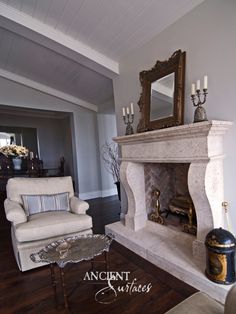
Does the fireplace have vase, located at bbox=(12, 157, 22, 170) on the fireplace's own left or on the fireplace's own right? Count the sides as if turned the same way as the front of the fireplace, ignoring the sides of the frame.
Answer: on the fireplace's own right

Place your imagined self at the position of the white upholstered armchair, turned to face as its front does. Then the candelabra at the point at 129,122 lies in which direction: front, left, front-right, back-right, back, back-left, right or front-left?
front-left

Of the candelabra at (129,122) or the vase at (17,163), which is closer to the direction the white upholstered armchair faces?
the candelabra

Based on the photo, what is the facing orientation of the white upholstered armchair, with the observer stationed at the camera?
facing the viewer and to the right of the viewer

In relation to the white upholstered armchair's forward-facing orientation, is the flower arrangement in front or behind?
behind

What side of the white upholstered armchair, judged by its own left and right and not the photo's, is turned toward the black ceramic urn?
front

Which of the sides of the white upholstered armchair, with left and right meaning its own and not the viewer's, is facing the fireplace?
left

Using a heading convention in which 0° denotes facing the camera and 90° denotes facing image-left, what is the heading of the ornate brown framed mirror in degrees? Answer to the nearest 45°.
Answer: approximately 45°

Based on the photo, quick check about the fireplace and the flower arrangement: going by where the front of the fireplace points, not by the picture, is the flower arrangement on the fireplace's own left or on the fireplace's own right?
on the fireplace's own right

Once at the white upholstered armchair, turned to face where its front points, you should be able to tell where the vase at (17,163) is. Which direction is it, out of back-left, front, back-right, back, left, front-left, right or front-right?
back-left
